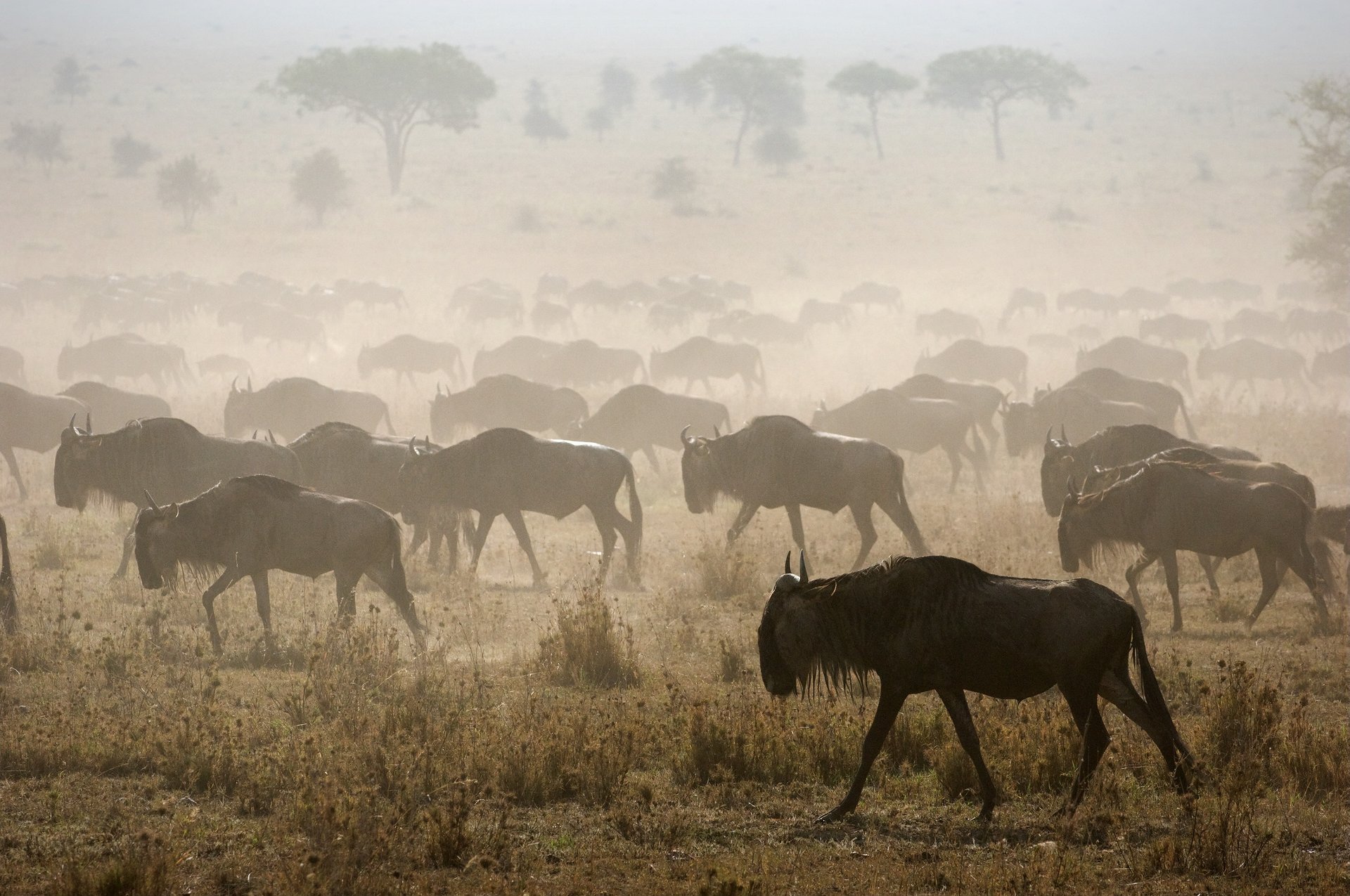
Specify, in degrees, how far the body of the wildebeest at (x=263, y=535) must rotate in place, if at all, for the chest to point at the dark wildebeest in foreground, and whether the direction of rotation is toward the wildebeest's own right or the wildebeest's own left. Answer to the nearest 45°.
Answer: approximately 135° to the wildebeest's own left

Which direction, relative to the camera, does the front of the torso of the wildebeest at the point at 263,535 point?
to the viewer's left

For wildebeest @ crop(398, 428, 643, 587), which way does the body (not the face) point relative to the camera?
to the viewer's left

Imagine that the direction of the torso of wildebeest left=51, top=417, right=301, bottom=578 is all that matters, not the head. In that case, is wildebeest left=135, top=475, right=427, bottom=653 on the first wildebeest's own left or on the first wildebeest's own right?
on the first wildebeest's own left

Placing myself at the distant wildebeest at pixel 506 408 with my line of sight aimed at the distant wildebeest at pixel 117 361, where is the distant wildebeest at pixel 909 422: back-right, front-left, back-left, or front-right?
back-right

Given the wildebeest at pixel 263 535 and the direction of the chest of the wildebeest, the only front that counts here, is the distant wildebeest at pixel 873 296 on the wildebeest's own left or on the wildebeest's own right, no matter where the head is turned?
on the wildebeest's own right

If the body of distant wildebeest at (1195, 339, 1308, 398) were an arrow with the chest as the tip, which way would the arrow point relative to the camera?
to the viewer's left

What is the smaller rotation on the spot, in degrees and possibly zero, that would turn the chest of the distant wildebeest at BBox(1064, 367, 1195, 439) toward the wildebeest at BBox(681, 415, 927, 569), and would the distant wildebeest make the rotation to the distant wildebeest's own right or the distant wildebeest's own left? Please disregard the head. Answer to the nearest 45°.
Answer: approximately 90° to the distant wildebeest's own left

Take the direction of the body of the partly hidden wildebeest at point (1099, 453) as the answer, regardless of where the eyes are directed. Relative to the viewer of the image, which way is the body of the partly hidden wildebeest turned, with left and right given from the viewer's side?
facing to the left of the viewer

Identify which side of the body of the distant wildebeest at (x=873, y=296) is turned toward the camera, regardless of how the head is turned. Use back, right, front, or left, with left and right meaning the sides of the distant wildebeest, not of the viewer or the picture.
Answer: left

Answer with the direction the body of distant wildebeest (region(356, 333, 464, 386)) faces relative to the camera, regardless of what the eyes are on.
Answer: to the viewer's left

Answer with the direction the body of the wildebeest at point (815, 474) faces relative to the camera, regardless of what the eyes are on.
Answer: to the viewer's left

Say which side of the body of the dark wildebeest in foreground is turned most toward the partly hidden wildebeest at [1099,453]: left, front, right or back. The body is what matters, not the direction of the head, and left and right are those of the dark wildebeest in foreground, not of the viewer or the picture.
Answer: right

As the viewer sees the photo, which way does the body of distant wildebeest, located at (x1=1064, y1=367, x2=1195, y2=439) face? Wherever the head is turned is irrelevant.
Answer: to the viewer's left
